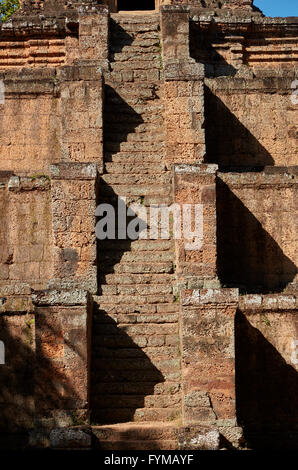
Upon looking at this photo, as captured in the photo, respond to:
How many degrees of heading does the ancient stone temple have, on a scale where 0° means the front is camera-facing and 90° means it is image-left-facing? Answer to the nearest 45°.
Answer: approximately 0°
